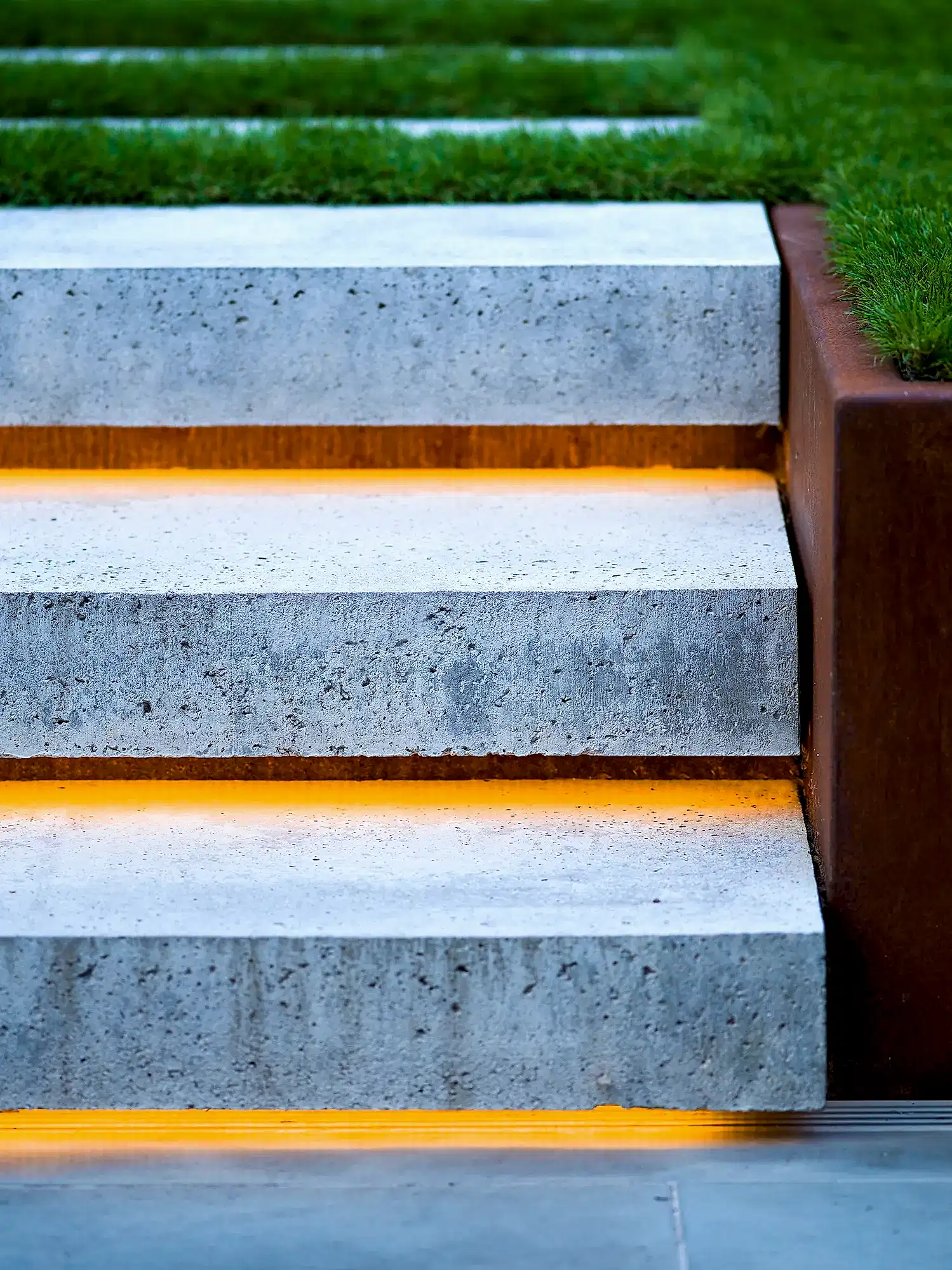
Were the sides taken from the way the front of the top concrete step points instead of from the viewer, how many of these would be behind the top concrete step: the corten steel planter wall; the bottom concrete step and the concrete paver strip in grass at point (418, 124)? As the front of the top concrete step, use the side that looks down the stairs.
1

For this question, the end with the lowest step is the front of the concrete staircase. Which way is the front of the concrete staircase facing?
toward the camera

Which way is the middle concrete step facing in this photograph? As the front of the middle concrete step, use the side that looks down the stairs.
toward the camera

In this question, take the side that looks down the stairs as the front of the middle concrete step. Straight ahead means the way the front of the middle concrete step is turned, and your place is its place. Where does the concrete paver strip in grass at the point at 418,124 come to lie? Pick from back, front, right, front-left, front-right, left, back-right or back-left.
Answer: back

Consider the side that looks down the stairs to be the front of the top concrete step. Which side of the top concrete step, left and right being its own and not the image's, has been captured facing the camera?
front

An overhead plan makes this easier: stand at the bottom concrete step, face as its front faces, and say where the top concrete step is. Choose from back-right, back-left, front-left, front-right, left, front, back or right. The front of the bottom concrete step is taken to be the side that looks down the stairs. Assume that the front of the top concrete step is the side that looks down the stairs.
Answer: back

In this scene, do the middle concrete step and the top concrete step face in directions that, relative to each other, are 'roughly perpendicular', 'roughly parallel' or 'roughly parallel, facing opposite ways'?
roughly parallel
